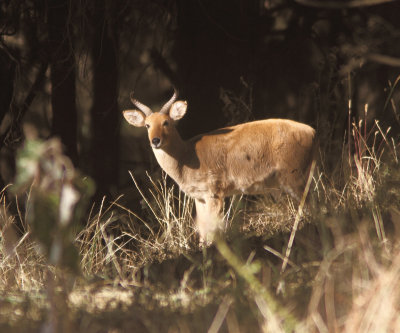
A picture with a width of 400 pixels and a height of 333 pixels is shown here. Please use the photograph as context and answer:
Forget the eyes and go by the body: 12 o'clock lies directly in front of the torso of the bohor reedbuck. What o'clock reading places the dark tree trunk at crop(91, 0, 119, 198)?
The dark tree trunk is roughly at 2 o'clock from the bohor reedbuck.

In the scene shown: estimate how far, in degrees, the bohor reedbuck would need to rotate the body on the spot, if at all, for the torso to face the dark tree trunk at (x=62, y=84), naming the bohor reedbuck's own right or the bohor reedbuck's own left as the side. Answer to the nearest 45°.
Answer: approximately 45° to the bohor reedbuck's own right

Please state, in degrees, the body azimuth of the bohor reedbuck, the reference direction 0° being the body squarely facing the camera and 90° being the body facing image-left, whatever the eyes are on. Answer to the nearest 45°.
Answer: approximately 90°

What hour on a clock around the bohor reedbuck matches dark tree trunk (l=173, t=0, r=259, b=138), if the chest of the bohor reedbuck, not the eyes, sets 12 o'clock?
The dark tree trunk is roughly at 3 o'clock from the bohor reedbuck.
